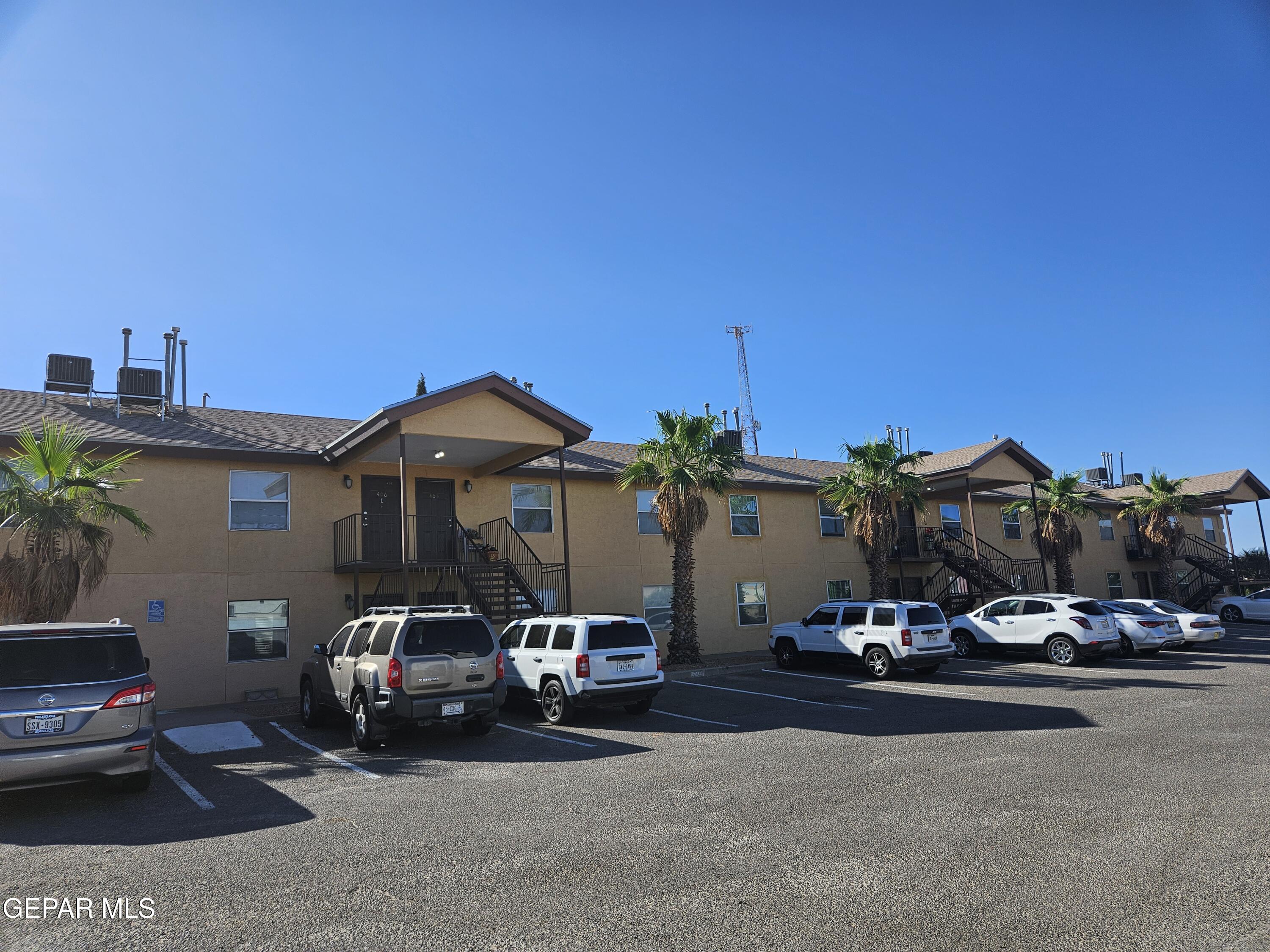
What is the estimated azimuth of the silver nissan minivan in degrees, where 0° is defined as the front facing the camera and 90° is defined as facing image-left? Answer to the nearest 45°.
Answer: approximately 180°

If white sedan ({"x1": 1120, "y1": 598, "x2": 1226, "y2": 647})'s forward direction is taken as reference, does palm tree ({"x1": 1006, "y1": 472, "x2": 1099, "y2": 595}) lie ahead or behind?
ahead

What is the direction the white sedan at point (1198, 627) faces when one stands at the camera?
facing away from the viewer and to the left of the viewer

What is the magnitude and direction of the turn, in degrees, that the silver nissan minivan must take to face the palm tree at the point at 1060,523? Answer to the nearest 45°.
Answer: approximately 90° to its right

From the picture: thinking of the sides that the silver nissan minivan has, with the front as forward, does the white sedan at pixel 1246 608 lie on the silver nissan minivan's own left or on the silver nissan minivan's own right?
on the silver nissan minivan's own right

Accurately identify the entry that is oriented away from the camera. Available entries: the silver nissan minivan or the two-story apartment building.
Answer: the silver nissan minivan

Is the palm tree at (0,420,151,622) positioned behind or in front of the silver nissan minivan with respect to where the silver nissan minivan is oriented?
in front

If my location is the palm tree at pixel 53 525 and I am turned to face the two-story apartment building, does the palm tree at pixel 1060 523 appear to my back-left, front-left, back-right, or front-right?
front-right

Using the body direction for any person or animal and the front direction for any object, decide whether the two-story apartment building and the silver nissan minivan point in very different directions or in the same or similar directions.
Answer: very different directions

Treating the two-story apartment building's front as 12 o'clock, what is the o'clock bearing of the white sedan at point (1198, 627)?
The white sedan is roughly at 10 o'clock from the two-story apartment building.

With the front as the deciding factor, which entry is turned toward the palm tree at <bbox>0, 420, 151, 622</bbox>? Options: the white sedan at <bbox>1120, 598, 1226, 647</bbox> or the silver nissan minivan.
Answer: the silver nissan minivan

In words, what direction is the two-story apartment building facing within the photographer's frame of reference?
facing the viewer and to the right of the viewer

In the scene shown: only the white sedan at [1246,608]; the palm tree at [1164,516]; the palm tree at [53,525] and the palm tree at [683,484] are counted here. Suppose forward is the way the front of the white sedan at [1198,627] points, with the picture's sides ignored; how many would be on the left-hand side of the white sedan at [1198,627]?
2

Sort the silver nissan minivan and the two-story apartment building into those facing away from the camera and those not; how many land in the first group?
1
